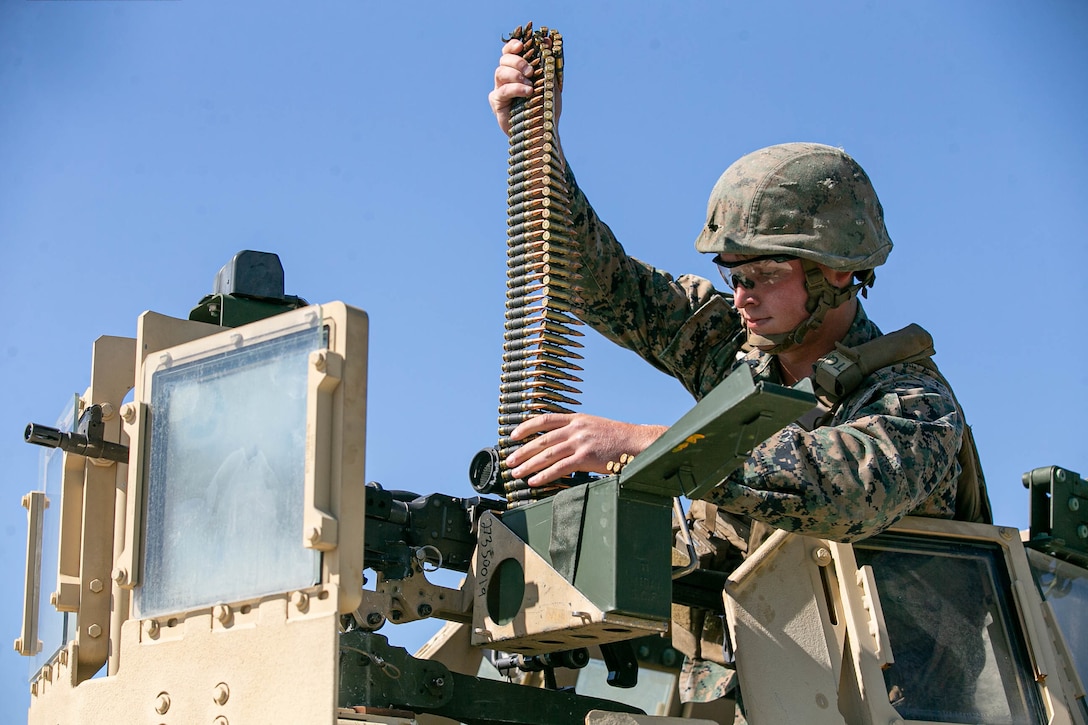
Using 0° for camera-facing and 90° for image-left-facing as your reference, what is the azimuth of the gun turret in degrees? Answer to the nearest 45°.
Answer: approximately 90°
